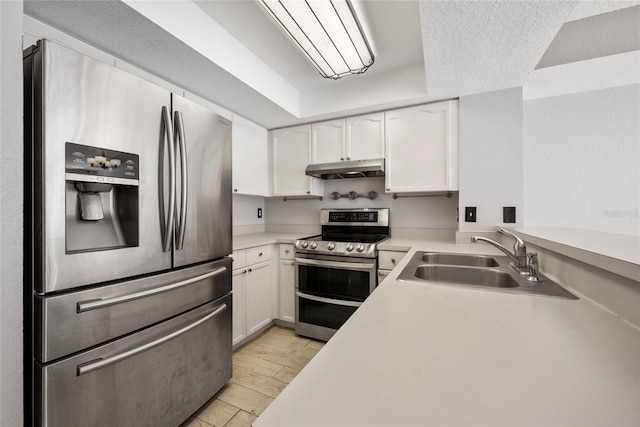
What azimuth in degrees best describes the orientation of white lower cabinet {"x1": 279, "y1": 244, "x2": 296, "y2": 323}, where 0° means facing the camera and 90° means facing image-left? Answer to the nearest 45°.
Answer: approximately 45°

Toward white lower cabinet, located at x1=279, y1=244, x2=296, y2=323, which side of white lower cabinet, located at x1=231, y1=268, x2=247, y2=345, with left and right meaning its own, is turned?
left

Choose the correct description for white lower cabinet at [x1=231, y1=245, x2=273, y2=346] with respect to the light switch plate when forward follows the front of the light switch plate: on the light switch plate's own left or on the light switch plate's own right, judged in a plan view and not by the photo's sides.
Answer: on the light switch plate's own right

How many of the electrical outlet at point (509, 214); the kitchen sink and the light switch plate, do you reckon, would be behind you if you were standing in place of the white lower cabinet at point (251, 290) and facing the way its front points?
0

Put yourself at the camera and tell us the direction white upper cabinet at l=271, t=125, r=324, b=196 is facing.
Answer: facing the viewer and to the left of the viewer

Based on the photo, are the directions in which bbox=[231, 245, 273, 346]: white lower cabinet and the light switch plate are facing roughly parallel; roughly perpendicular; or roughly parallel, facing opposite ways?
roughly perpendicular

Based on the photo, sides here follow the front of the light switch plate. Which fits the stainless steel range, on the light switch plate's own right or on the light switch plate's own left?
on the light switch plate's own right

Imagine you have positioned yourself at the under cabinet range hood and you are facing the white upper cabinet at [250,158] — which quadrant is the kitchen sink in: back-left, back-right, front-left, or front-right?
back-left

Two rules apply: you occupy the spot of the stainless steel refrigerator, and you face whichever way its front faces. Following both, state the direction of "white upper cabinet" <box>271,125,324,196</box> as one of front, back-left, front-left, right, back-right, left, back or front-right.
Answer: left

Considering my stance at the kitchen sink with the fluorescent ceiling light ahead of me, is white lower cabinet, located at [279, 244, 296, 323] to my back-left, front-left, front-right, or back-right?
front-right

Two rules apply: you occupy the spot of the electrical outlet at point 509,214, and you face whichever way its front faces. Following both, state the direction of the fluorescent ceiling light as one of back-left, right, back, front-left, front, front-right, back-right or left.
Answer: front-right

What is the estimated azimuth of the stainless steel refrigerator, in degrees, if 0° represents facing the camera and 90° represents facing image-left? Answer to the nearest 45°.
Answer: approximately 315°

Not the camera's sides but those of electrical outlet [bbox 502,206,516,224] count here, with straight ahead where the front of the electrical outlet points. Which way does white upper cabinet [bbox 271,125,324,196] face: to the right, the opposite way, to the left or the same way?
the same way

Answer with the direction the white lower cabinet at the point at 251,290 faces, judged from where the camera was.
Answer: facing the viewer and to the right of the viewer

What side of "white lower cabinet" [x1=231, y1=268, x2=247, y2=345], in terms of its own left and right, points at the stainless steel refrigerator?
right

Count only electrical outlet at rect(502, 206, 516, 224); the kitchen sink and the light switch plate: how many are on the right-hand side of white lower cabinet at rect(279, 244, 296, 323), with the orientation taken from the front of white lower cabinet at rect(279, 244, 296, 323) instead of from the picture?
0
